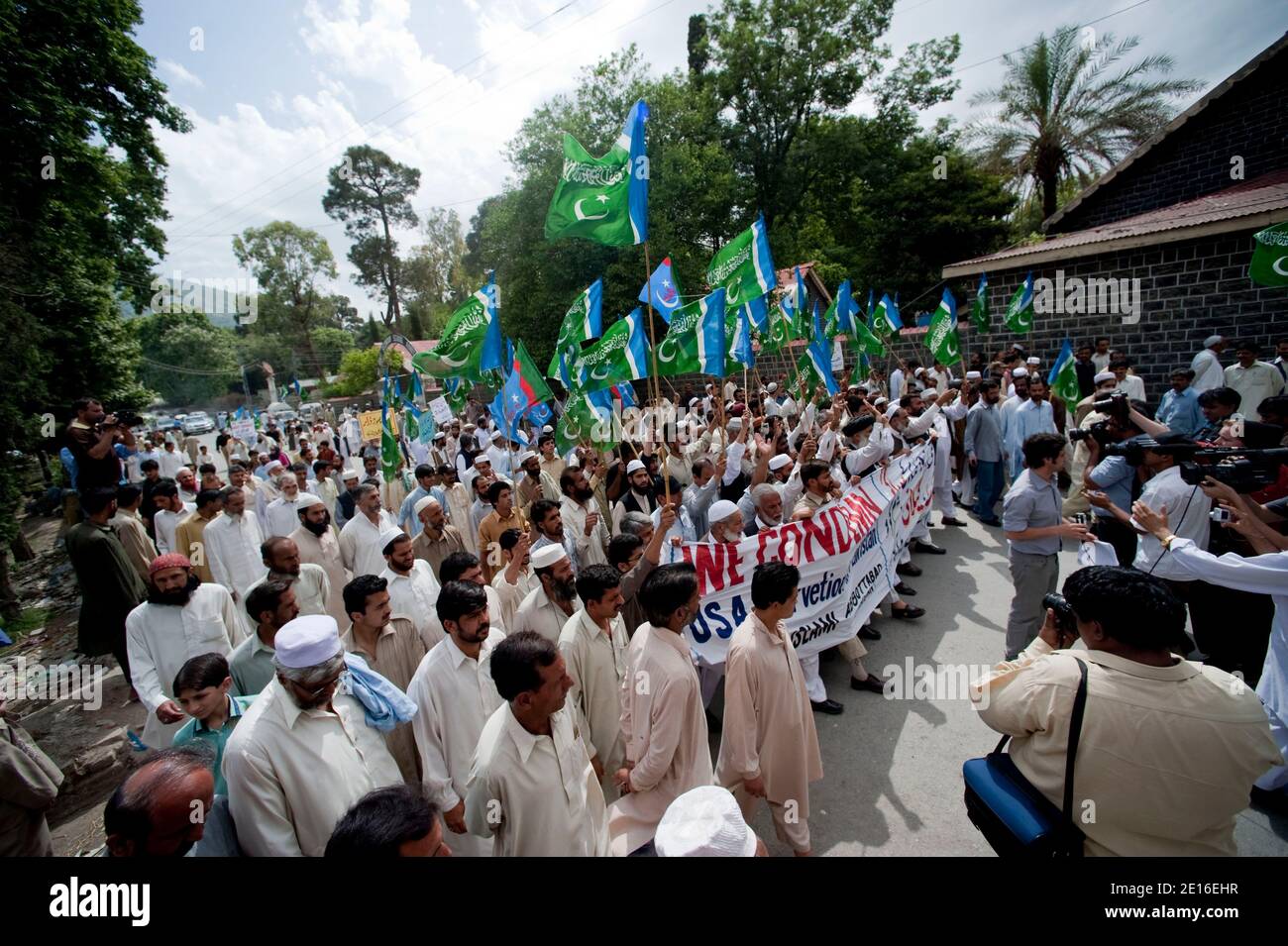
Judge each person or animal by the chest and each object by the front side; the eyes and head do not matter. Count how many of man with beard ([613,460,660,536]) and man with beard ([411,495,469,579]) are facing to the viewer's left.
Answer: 0

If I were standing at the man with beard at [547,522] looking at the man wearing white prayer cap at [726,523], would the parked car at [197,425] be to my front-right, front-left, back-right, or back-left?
back-left

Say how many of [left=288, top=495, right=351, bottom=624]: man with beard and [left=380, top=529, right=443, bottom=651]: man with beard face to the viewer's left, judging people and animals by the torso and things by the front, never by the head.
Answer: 0

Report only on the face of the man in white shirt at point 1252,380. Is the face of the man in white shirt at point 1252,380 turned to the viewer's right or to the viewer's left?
to the viewer's left

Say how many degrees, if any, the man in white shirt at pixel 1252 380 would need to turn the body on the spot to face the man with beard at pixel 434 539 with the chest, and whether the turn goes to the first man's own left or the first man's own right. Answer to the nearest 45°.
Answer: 0° — they already face them

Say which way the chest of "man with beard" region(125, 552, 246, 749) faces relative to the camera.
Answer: toward the camera

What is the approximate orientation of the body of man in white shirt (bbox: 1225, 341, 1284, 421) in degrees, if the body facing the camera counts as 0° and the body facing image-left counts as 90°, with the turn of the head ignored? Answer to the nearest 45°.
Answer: approximately 45°
